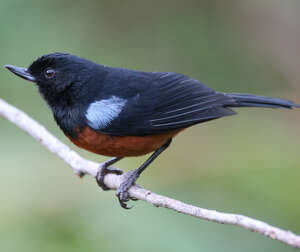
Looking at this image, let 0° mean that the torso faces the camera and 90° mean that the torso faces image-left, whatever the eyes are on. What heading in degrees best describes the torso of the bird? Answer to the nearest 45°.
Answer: approximately 90°
